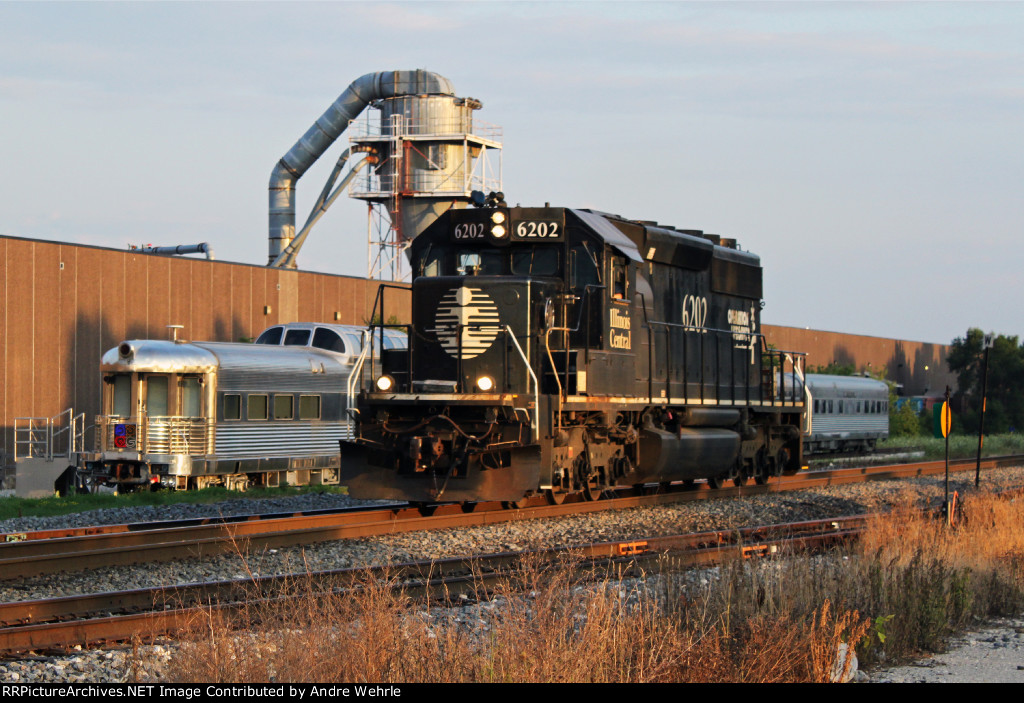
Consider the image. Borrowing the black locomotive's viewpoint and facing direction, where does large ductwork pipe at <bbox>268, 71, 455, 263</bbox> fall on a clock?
The large ductwork pipe is roughly at 4 o'clock from the black locomotive.

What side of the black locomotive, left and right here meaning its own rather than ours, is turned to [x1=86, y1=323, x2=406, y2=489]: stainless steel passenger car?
right

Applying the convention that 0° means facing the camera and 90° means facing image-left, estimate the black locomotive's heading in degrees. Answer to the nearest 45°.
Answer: approximately 45°

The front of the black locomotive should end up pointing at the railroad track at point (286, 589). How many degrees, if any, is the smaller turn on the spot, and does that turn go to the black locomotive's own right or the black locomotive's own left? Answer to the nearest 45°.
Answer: approximately 45° to the black locomotive's own left

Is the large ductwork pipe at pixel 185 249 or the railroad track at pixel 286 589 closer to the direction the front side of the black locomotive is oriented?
the railroad track

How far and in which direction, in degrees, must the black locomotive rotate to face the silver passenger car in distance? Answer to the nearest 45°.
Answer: approximately 135° to its right

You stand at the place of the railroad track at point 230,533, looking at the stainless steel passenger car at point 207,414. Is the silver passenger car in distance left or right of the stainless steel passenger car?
right
